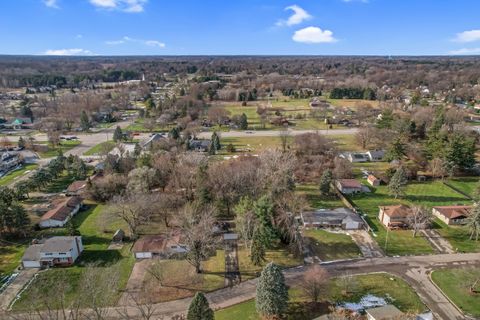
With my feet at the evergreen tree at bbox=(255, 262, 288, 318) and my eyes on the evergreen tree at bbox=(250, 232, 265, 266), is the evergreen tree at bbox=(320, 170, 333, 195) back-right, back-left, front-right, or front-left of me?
front-right

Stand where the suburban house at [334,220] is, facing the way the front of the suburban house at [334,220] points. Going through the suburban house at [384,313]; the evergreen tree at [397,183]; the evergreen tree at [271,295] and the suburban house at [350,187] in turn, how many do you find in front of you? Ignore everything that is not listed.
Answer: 2

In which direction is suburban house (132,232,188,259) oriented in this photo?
toward the camera

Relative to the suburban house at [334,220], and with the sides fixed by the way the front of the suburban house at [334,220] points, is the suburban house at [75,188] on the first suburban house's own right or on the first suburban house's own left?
on the first suburban house's own right

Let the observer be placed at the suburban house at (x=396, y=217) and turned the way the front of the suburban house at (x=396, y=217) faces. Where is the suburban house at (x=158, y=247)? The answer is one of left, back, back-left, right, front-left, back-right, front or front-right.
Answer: front-right

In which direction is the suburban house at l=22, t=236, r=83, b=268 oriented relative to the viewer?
toward the camera

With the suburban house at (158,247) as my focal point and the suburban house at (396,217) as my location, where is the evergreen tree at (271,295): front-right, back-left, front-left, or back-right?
front-left

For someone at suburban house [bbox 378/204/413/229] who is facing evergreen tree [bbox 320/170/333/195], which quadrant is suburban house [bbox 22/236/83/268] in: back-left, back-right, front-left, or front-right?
front-left

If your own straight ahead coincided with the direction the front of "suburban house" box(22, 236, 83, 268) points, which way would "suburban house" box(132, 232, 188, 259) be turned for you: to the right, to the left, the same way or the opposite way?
the same way

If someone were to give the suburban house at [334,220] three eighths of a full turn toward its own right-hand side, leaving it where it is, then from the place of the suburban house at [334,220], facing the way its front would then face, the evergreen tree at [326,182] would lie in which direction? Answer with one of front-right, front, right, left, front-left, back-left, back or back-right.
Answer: front-right

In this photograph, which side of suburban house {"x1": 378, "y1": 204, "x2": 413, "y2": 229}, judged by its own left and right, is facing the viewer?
front

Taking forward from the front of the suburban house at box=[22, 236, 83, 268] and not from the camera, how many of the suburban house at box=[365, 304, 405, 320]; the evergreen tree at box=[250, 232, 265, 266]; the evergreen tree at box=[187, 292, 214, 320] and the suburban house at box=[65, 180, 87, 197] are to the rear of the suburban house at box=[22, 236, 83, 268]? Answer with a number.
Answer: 1

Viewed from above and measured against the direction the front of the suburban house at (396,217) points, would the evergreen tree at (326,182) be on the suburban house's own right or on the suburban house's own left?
on the suburban house's own right

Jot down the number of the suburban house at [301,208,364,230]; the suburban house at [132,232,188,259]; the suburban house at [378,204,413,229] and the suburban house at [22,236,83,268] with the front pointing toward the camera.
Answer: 4

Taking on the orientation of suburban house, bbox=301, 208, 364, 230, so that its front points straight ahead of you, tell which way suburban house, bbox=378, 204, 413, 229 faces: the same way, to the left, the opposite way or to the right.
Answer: the same way

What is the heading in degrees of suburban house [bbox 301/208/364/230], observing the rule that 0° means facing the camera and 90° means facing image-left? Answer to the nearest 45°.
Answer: approximately 0°

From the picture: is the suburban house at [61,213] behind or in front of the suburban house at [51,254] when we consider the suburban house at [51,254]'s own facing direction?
behind

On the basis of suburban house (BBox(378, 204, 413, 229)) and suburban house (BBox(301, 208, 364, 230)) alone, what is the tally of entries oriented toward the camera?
2
